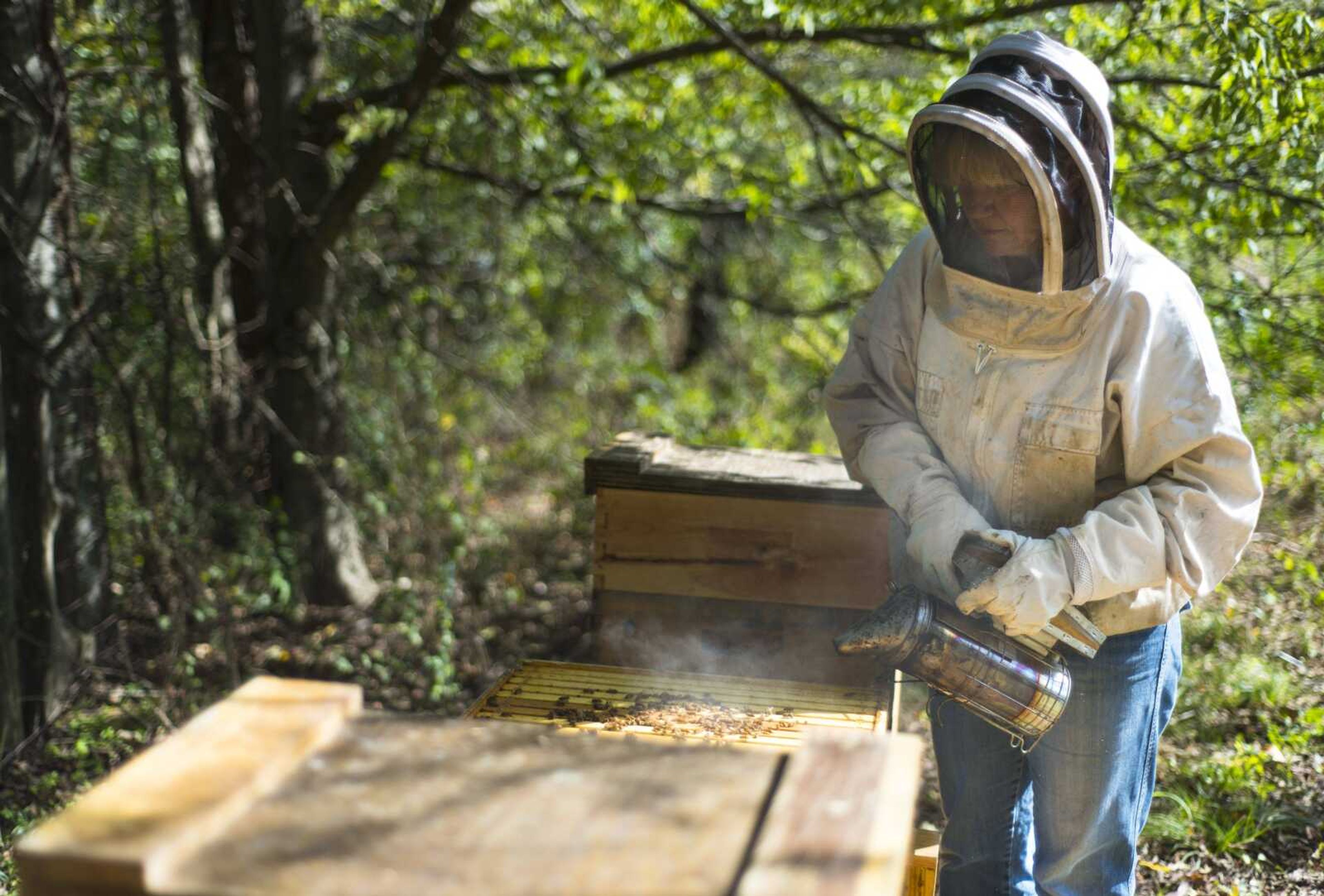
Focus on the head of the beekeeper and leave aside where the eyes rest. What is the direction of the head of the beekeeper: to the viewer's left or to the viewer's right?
to the viewer's left

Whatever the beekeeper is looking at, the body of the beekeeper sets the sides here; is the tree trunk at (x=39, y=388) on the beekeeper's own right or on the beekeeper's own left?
on the beekeeper's own right

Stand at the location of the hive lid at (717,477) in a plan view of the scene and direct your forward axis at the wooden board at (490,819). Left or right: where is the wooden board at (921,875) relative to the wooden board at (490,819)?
left

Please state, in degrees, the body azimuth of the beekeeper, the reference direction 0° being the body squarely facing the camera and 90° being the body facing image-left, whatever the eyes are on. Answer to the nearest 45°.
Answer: approximately 45°

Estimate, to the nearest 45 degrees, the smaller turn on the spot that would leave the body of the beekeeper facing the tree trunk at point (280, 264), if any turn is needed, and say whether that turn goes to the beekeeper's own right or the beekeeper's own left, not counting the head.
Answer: approximately 90° to the beekeeper's own right

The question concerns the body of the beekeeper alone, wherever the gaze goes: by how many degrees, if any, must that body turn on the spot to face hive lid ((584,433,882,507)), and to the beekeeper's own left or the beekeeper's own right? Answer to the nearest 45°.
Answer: approximately 90° to the beekeeper's own right
